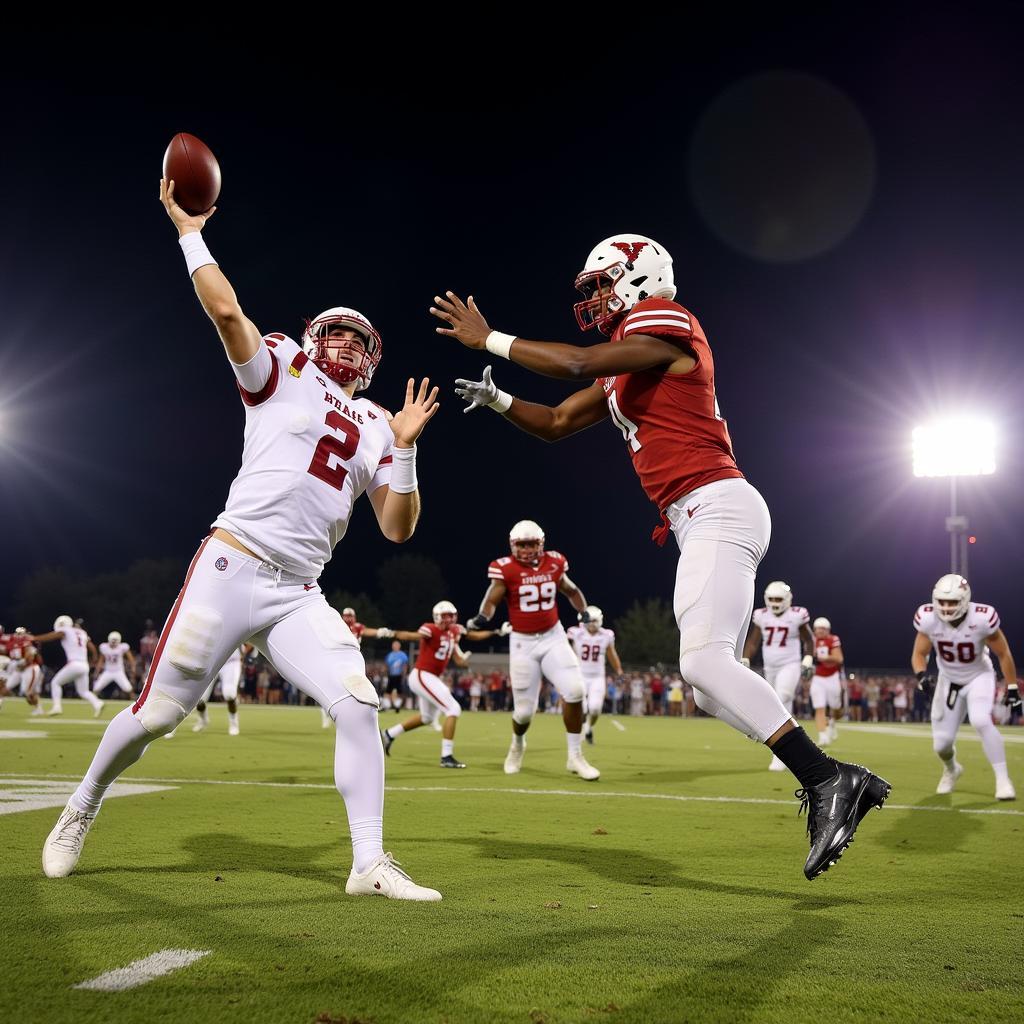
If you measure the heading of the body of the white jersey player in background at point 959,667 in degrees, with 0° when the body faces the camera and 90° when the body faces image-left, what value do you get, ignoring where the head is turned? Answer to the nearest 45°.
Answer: approximately 0°

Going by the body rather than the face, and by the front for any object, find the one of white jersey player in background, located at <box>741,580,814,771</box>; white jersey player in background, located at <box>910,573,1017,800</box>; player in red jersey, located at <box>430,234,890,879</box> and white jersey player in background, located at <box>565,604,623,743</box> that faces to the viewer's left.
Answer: the player in red jersey

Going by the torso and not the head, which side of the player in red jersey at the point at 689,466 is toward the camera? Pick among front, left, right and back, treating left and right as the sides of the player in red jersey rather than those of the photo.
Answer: left

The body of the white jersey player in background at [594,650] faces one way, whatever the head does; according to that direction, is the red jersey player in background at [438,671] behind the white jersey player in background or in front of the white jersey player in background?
in front

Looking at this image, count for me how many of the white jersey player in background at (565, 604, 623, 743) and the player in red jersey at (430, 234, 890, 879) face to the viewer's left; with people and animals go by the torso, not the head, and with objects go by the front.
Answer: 1

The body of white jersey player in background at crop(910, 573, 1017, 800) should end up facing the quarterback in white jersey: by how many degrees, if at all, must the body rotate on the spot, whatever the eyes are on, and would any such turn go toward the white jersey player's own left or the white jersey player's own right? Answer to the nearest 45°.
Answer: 0° — they already face them

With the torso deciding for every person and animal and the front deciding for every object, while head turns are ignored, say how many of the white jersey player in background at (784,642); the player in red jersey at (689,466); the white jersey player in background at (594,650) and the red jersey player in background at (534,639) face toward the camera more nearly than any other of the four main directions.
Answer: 3

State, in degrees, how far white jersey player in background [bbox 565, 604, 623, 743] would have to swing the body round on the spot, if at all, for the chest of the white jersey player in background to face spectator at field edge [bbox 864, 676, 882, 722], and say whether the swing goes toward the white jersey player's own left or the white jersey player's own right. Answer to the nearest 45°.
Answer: approximately 135° to the white jersey player's own left

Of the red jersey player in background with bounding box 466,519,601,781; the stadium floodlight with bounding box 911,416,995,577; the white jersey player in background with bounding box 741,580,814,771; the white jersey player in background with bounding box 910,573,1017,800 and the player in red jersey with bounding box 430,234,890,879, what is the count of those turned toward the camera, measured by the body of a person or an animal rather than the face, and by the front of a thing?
4

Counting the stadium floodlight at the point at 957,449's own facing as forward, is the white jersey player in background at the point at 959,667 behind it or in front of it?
in front
